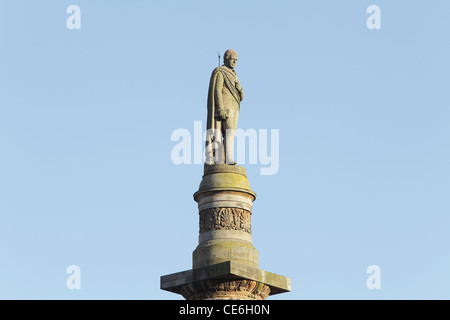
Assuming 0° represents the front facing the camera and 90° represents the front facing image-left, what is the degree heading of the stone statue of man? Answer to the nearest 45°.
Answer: approximately 315°
